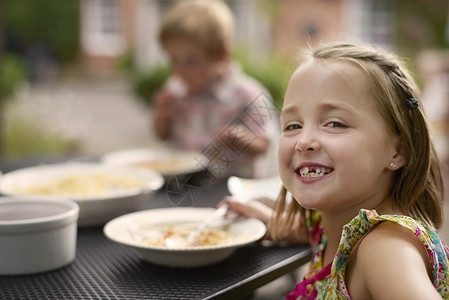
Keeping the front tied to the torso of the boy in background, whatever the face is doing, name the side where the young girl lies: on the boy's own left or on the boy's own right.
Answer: on the boy's own left

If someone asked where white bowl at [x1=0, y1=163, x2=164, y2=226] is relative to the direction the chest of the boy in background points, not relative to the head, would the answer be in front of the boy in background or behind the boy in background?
in front

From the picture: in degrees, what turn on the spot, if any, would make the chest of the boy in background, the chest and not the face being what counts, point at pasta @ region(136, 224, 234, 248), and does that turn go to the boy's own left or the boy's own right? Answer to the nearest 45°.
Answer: approximately 45° to the boy's own left

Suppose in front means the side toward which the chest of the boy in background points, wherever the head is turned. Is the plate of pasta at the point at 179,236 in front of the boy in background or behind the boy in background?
in front

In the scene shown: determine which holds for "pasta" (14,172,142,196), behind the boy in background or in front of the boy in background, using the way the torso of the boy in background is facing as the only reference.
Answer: in front

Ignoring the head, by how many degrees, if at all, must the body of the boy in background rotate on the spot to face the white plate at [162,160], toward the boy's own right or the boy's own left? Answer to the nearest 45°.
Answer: approximately 45° to the boy's own left

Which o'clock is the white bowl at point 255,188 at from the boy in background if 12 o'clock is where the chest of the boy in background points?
The white bowl is roughly at 10 o'clock from the boy in background.

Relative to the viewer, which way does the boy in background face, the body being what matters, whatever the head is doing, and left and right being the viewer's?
facing the viewer and to the left of the viewer

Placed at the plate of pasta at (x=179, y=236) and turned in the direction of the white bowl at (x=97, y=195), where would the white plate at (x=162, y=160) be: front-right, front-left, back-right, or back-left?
front-right
